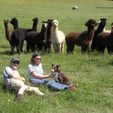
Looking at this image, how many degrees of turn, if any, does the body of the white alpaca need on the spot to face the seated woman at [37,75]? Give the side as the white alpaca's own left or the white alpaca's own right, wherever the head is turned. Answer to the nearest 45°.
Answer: approximately 45° to the white alpaca's own left

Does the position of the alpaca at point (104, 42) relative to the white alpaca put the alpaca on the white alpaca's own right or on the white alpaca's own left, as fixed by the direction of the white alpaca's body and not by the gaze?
on the white alpaca's own left

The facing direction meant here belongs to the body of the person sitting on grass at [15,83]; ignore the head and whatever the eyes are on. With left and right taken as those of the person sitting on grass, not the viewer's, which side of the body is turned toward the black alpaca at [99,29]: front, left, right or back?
left

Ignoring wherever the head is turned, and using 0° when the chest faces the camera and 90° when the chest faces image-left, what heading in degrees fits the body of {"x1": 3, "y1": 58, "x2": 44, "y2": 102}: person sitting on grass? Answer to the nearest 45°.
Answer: approximately 315°

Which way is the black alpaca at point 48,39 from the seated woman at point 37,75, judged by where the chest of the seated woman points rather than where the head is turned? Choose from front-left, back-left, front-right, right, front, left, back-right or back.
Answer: back-left
